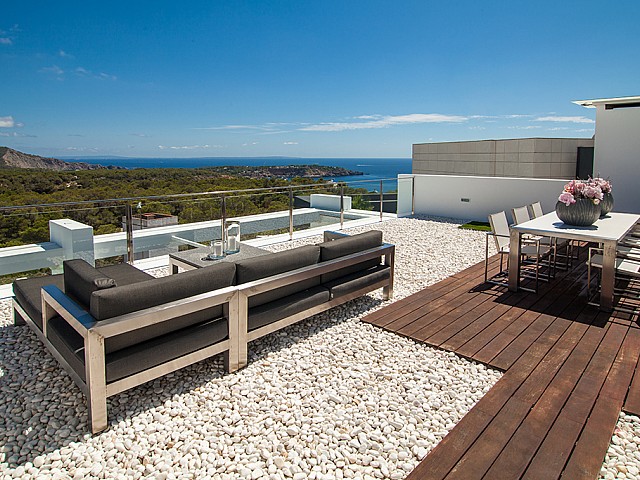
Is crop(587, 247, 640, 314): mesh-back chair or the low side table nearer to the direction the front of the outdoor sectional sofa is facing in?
the low side table

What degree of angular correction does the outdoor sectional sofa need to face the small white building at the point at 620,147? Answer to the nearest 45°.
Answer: approximately 90° to its right

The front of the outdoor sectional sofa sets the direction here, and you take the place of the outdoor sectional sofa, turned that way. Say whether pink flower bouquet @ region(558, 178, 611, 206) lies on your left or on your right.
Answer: on your right

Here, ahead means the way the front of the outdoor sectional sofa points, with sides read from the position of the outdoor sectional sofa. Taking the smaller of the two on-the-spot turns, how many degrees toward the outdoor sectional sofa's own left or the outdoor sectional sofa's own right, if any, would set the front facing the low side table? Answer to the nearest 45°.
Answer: approximately 45° to the outdoor sectional sofa's own right

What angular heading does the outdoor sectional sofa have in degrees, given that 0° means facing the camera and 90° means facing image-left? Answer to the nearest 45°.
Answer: approximately 135°

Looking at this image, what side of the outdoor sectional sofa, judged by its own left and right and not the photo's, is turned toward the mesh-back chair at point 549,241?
right

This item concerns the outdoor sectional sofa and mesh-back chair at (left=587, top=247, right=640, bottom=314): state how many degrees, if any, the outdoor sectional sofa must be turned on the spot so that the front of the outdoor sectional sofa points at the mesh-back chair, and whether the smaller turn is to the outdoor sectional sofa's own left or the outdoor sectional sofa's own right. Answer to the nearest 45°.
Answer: approximately 135° to the outdoor sectional sofa's own right

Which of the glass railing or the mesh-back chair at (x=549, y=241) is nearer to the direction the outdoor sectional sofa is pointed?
the glass railing

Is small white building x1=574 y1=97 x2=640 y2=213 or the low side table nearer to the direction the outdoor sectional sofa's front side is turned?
the low side table
